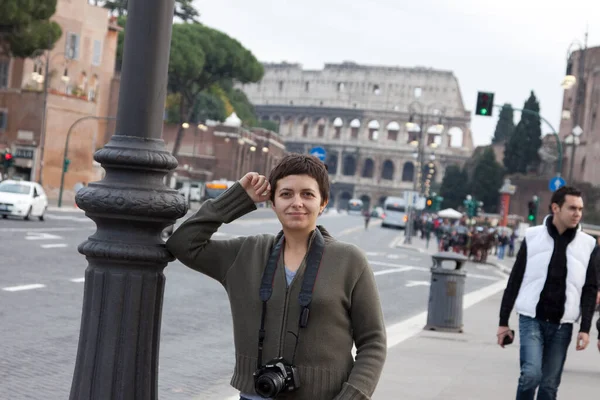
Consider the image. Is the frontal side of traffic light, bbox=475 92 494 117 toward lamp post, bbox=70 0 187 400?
yes

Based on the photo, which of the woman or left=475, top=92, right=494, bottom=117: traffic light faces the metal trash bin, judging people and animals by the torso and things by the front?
the traffic light

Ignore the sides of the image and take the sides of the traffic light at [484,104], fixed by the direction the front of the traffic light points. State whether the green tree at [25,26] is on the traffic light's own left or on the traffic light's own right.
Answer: on the traffic light's own right

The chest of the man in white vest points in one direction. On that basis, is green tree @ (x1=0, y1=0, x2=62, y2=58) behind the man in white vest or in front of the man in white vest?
behind

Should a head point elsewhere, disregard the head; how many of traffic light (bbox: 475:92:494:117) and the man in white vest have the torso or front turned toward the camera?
2

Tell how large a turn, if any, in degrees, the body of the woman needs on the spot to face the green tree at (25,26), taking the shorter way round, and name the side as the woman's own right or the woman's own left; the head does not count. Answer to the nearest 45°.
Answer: approximately 180°

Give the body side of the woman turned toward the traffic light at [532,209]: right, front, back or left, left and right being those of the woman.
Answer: back

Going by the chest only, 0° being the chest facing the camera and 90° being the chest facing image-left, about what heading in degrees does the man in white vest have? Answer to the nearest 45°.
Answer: approximately 0°
